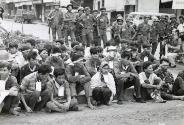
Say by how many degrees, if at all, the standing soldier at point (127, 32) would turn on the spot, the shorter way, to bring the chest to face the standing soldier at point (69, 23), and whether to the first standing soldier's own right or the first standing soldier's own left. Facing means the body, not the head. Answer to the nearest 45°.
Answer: approximately 90° to the first standing soldier's own right

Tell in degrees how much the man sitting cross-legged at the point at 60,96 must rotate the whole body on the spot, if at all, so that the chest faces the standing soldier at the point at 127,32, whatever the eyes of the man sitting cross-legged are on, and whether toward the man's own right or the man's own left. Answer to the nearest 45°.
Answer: approximately 135° to the man's own left

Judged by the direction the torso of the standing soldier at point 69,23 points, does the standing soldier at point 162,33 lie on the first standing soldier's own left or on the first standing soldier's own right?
on the first standing soldier's own left

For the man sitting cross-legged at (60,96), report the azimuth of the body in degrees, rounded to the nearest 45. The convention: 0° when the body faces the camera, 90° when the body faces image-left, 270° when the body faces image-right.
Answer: approximately 0°

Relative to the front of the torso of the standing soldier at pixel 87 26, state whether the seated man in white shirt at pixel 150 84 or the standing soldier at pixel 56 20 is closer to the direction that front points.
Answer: the seated man in white shirt

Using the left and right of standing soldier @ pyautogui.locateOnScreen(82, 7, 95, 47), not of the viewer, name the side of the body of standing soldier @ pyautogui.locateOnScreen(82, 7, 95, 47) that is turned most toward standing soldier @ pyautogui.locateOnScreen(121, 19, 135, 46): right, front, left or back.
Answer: left

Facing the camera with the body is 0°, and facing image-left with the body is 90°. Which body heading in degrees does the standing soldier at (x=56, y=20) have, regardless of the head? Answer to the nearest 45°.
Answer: approximately 0°

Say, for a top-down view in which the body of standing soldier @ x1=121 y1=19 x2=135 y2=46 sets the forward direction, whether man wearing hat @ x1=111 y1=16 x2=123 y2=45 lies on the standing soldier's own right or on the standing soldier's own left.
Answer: on the standing soldier's own right

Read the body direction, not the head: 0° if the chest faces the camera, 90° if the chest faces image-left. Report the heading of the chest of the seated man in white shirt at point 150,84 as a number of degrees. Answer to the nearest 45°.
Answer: approximately 315°
